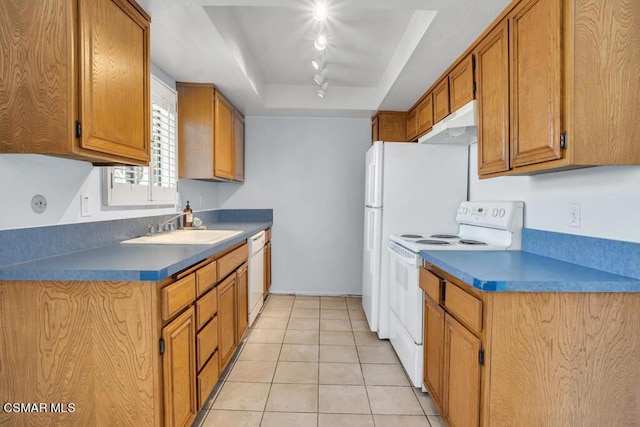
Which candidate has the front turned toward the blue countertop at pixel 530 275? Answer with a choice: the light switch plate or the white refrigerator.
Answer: the light switch plate

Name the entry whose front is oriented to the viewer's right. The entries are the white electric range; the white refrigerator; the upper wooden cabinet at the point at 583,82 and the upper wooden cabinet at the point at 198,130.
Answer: the upper wooden cabinet at the point at 198,130

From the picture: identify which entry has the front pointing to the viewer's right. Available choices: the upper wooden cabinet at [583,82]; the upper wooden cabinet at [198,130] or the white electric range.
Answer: the upper wooden cabinet at [198,130]

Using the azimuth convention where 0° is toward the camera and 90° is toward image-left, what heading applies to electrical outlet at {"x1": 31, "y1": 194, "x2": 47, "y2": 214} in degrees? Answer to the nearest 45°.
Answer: approximately 315°

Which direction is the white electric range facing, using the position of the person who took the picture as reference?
facing the viewer and to the left of the viewer

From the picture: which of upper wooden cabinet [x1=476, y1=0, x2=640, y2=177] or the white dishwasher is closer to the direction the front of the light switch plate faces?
the upper wooden cabinet

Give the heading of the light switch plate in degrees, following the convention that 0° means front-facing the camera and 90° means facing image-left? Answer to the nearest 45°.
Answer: approximately 315°

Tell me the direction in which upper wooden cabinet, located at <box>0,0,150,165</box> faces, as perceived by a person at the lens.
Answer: facing the viewer and to the right of the viewer

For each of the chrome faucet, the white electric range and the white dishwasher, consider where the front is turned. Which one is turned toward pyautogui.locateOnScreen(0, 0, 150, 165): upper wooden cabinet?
the white electric range

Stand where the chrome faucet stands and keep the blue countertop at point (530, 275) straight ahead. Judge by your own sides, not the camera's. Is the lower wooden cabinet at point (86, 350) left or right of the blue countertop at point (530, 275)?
right

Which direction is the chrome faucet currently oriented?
to the viewer's right

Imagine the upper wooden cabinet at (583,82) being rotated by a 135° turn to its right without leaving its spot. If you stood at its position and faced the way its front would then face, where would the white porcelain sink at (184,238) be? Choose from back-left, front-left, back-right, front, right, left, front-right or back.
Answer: left

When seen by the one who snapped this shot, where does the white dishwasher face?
facing to the right of the viewer

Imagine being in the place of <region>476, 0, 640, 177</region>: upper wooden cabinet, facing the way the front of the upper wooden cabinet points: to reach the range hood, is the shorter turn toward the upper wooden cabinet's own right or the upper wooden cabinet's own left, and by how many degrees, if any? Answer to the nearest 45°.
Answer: approximately 90° to the upper wooden cabinet's own right

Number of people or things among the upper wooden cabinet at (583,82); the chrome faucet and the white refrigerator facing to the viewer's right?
1

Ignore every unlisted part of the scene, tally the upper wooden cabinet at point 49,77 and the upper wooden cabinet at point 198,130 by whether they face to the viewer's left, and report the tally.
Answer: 0

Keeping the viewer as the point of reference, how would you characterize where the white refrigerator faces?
facing to the left of the viewer
